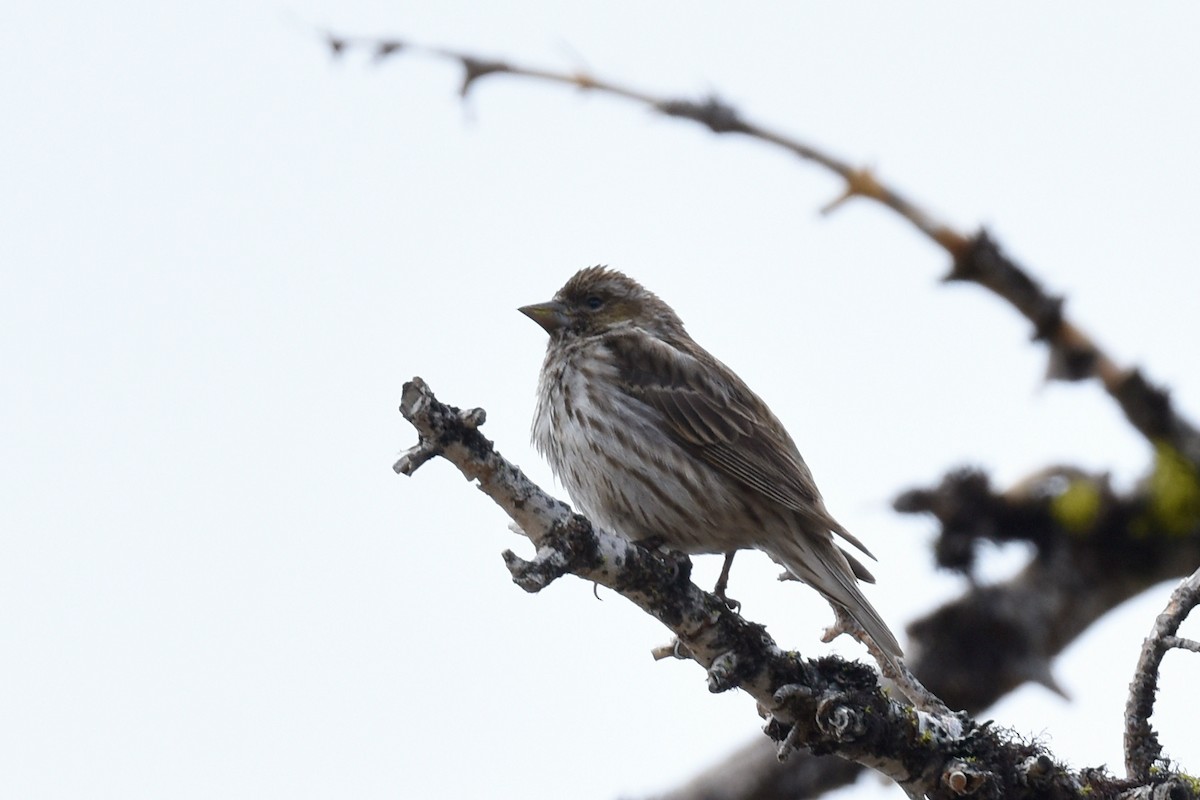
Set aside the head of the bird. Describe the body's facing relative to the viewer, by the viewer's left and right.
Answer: facing to the left of the viewer
